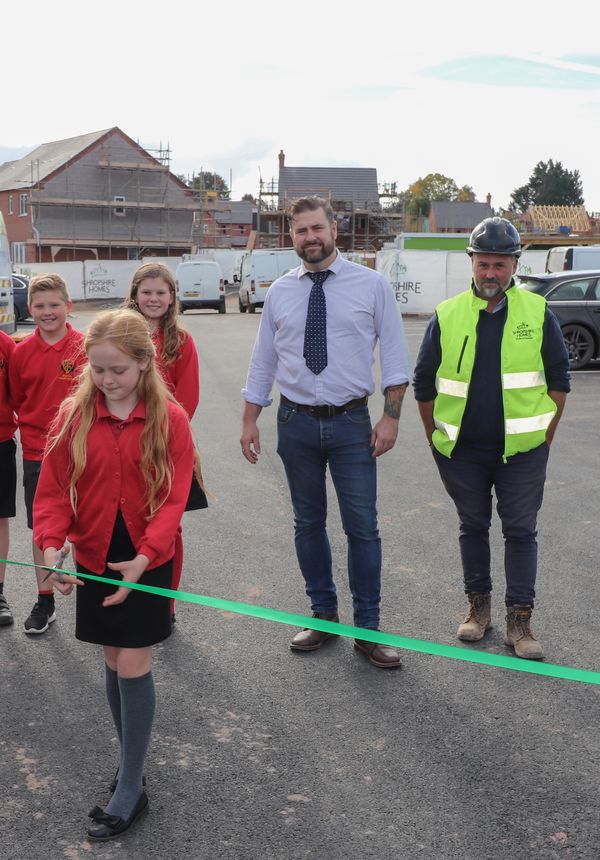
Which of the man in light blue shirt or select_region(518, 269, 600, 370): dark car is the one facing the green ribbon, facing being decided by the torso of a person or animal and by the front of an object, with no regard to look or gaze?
the man in light blue shirt

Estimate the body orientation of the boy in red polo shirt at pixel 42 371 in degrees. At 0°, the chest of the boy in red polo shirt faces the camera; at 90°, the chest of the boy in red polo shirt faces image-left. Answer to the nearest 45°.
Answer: approximately 0°

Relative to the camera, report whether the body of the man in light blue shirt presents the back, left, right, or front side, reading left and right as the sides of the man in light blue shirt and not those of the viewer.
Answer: front

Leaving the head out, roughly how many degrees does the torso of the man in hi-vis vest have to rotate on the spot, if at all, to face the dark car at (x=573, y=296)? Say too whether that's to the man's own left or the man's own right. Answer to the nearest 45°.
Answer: approximately 180°

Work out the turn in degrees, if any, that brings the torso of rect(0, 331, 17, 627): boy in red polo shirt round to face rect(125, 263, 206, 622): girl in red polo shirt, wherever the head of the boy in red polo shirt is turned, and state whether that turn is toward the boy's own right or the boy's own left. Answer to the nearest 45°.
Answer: approximately 90° to the boy's own left

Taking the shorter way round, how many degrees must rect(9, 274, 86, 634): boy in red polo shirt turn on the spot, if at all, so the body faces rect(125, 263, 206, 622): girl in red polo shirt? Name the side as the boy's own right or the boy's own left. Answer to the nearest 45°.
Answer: approximately 90° to the boy's own left

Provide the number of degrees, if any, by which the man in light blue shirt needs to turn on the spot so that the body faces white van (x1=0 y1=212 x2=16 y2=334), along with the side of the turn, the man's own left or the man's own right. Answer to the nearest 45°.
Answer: approximately 135° to the man's own right
